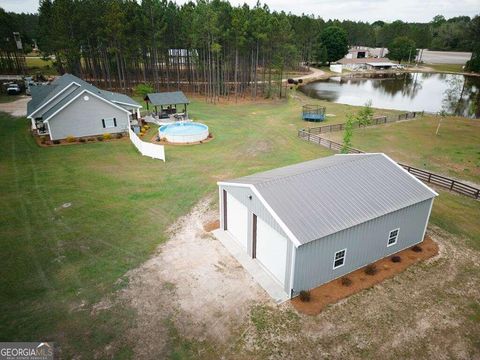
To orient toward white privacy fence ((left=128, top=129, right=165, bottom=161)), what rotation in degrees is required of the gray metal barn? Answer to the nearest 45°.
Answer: approximately 90° to its right

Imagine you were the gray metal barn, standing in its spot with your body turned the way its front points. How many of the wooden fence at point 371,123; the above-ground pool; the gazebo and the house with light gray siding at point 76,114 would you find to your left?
0

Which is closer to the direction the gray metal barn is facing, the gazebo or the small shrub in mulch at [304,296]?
the small shrub in mulch

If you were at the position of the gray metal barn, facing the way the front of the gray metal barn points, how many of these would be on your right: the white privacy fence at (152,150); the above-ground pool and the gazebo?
3

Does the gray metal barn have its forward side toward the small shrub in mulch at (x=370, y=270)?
no

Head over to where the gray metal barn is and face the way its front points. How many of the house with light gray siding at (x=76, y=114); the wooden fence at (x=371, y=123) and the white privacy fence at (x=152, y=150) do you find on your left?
0

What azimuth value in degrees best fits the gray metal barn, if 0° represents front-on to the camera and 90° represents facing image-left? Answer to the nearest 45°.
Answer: approximately 45°

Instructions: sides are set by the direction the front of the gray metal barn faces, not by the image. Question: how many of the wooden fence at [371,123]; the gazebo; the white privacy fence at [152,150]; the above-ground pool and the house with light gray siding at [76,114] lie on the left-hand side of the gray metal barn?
0

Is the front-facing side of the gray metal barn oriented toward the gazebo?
no

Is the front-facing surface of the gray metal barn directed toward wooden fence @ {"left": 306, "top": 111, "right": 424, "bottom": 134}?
no

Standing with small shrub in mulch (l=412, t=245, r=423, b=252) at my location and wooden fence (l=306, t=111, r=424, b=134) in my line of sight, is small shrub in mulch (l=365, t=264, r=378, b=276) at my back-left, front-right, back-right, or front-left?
back-left

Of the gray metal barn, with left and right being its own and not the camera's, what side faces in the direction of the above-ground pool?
right
